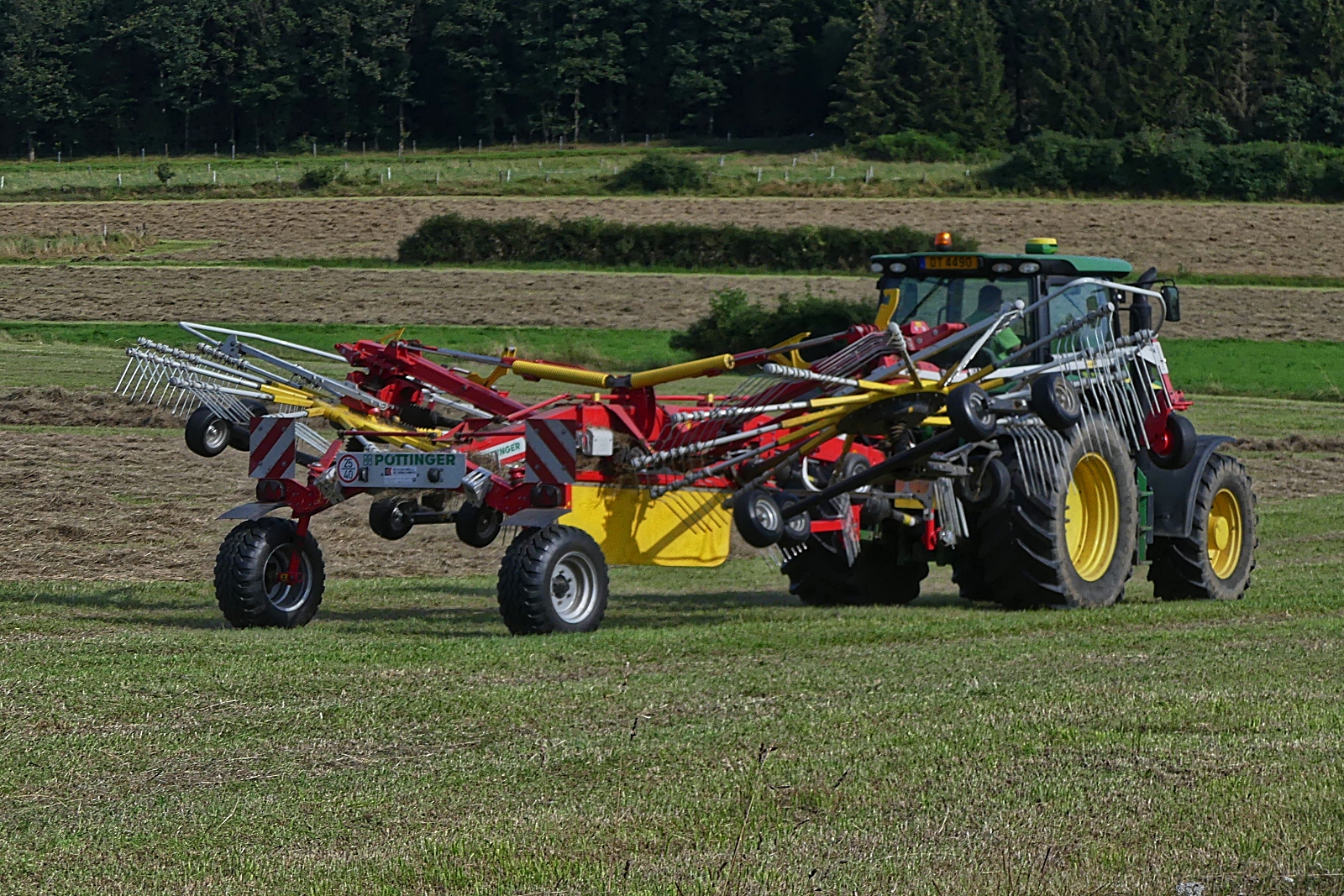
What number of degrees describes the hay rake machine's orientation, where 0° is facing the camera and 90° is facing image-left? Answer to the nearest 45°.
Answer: approximately 225°

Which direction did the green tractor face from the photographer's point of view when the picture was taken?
facing away from the viewer and to the right of the viewer

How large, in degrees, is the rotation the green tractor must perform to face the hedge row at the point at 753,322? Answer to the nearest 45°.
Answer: approximately 45° to its left

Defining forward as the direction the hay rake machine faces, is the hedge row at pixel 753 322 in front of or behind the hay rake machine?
in front
